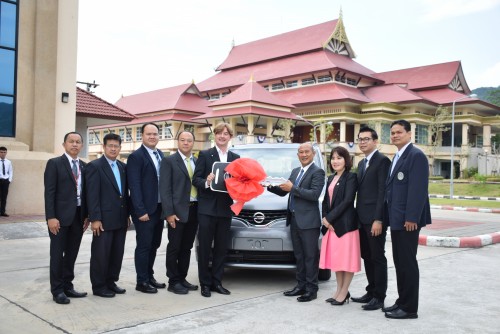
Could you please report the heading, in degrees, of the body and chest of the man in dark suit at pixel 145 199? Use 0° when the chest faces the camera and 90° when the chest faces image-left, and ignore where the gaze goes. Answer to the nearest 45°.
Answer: approximately 315°

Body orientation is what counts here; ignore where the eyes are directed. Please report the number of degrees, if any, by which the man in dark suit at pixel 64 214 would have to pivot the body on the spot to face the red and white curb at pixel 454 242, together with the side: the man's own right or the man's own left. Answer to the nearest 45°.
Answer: approximately 45° to the man's own left

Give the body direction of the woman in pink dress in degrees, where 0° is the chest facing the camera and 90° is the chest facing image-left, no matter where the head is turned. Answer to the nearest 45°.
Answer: approximately 45°

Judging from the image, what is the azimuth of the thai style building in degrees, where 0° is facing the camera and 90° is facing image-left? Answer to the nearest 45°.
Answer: approximately 45°

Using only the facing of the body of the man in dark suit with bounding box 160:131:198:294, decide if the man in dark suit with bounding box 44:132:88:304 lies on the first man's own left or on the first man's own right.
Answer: on the first man's own right

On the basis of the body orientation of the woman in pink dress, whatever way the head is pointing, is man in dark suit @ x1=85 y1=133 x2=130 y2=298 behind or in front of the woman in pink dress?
in front
